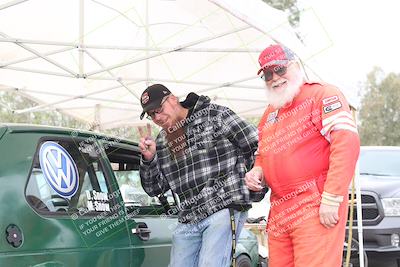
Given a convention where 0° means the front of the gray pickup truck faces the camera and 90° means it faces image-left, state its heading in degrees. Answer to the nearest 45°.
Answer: approximately 0°

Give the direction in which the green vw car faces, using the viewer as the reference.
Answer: facing away from the viewer and to the right of the viewer

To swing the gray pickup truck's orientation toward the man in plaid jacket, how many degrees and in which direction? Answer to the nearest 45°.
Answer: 0° — it already faces them

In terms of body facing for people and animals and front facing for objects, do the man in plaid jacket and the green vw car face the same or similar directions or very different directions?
very different directions

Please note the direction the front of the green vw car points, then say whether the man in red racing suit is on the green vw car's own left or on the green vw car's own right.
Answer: on the green vw car's own right

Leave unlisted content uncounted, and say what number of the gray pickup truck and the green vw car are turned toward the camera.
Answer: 1
